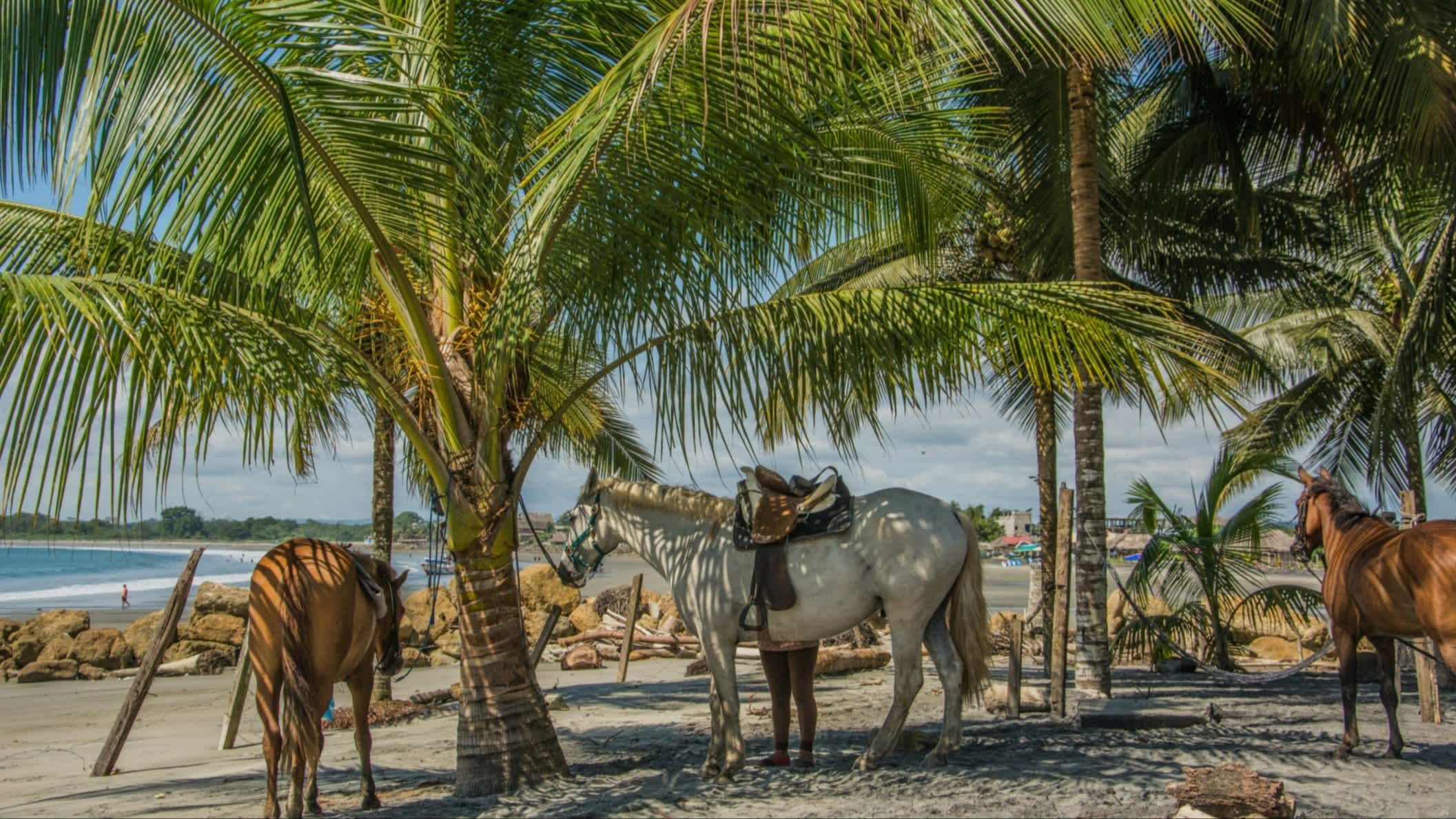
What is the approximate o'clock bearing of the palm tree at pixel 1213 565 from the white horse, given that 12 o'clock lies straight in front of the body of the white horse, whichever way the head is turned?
The palm tree is roughly at 4 o'clock from the white horse.

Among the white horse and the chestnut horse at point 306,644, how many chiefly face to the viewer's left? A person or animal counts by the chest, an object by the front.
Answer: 1

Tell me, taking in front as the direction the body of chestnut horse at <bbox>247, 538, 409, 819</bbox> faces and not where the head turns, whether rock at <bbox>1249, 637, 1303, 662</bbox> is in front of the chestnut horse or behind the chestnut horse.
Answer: in front

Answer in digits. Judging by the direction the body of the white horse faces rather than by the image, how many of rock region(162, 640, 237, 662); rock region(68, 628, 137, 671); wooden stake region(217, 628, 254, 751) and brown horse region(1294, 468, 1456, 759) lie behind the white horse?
1

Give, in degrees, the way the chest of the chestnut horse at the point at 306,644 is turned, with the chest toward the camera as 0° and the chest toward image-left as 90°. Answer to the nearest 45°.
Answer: approximately 225°

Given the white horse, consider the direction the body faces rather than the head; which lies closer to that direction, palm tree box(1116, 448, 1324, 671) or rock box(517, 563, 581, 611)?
the rock

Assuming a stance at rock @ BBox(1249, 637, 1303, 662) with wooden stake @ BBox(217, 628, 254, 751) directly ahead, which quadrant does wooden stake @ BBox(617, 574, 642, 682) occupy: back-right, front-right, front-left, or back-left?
front-right

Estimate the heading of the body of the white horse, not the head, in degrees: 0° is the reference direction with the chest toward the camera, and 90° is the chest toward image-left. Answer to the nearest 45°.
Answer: approximately 90°

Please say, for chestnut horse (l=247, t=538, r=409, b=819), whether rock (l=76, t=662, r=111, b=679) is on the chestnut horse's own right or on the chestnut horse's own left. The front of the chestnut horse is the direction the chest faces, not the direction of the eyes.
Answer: on the chestnut horse's own left

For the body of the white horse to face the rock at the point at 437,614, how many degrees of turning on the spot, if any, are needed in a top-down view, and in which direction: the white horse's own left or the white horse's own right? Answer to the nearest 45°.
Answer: approximately 45° to the white horse's own right

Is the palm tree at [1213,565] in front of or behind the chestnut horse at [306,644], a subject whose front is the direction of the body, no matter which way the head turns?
in front

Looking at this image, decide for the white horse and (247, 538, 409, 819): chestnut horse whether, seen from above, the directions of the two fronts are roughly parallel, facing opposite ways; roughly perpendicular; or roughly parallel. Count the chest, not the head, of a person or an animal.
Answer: roughly perpendicular

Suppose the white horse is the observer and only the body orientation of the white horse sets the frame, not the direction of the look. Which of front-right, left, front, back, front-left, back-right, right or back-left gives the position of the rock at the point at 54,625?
front-right

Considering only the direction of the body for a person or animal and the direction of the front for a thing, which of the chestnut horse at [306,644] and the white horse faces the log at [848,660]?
the chestnut horse

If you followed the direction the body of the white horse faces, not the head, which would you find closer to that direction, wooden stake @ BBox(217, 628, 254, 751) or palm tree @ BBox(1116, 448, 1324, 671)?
the wooden stake
